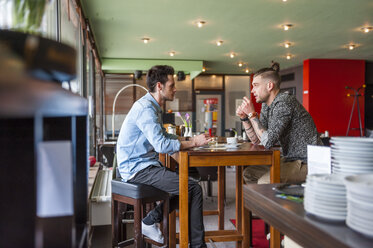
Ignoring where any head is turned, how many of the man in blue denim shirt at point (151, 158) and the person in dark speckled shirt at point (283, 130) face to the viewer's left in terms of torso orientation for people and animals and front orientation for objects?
1

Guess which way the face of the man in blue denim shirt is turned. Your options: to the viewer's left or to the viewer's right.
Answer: to the viewer's right

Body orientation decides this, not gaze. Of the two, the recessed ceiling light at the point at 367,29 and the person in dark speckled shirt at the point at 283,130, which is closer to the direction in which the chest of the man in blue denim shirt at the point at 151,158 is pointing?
the person in dark speckled shirt

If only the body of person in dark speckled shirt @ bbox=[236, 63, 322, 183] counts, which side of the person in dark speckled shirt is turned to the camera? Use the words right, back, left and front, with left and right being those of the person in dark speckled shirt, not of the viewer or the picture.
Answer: left

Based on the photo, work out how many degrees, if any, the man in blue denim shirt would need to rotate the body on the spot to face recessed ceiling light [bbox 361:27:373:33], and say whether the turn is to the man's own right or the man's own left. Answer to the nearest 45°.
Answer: approximately 45° to the man's own left

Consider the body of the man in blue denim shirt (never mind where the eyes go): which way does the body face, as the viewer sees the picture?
to the viewer's right

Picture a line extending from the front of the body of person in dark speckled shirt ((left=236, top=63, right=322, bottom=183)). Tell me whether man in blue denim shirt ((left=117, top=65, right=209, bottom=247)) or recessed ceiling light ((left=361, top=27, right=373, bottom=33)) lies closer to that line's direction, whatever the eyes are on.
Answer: the man in blue denim shirt

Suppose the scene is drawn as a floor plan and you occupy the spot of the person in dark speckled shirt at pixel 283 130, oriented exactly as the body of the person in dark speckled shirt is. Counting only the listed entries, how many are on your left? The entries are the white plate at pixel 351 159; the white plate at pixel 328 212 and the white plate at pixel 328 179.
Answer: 3

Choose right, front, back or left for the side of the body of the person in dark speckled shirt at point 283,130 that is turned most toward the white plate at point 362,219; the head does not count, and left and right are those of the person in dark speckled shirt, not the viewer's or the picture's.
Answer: left

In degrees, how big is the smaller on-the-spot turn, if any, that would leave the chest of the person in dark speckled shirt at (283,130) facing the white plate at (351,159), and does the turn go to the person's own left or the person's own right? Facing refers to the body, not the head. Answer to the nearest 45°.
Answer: approximately 90° to the person's own left

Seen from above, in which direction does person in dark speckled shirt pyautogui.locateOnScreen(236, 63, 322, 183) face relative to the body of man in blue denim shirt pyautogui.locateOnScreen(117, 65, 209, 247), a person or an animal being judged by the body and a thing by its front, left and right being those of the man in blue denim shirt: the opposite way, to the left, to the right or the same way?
the opposite way

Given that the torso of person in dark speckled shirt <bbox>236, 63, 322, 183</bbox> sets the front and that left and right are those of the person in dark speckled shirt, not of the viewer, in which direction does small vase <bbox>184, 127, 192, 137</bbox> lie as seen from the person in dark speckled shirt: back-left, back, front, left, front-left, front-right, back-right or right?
front-right

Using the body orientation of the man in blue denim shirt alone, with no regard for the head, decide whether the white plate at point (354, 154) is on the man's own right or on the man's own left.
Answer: on the man's own right
